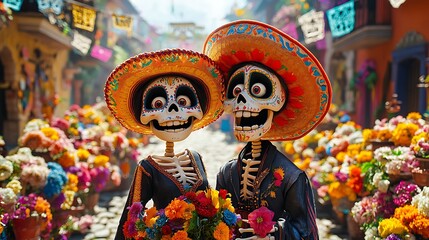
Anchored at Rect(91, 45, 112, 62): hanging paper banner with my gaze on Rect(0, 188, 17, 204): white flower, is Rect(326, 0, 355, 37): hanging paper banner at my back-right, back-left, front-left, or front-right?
front-left

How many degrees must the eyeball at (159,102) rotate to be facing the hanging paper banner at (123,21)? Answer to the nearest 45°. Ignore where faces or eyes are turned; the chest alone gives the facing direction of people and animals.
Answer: approximately 180°

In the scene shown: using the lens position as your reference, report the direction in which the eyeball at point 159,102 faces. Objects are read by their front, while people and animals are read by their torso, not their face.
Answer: facing the viewer

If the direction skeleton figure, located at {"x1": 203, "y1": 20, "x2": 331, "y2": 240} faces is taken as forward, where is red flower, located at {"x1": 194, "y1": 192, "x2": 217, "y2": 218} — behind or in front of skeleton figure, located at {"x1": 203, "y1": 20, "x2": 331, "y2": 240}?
in front

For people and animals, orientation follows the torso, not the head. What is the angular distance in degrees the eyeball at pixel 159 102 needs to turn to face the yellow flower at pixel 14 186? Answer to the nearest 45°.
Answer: approximately 135° to its right

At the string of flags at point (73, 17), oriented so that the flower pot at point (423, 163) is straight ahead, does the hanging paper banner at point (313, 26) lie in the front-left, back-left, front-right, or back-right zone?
front-left

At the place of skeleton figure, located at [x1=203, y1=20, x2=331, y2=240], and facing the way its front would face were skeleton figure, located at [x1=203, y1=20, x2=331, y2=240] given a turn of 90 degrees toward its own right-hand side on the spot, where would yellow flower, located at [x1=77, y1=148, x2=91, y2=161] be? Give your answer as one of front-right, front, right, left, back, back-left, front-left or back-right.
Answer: front

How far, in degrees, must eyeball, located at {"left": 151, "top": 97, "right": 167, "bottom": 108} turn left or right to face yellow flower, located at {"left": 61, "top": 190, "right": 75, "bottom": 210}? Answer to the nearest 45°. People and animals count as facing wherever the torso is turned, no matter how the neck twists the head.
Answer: approximately 135° to its right

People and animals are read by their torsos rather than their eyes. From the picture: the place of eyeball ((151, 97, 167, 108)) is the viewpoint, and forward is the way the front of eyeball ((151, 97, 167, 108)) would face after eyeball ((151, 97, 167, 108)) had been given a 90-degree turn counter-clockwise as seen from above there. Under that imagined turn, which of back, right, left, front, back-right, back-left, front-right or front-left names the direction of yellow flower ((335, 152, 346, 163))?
front-left

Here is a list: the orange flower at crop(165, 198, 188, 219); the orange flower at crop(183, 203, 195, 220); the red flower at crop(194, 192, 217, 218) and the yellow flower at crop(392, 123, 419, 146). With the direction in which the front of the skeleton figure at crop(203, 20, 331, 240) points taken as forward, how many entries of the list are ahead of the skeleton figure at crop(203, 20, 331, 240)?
3

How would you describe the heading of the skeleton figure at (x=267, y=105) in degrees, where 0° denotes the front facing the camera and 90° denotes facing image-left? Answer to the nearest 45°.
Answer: approximately 45°
